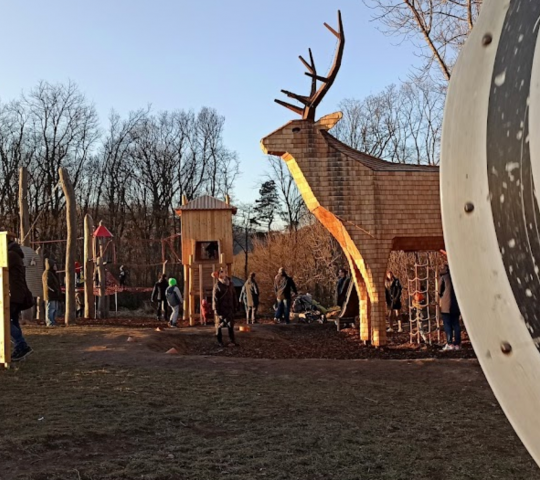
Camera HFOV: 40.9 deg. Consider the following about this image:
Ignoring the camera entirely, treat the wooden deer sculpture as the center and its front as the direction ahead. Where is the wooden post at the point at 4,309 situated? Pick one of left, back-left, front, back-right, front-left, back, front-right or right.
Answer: front-left

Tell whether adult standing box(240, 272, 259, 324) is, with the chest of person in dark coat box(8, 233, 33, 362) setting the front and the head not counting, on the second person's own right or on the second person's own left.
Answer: on the second person's own right

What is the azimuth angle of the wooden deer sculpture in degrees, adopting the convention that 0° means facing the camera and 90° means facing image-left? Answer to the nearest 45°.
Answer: approximately 90°

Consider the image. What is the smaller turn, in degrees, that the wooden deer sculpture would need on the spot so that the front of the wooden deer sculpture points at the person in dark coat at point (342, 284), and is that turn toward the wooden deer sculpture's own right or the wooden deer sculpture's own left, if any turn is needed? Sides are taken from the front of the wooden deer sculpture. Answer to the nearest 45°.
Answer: approximately 90° to the wooden deer sculpture's own right

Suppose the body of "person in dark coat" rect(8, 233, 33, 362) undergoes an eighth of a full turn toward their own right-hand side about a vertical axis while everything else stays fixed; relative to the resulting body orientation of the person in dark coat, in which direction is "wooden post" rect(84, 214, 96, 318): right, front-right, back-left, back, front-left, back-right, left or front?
front-right
